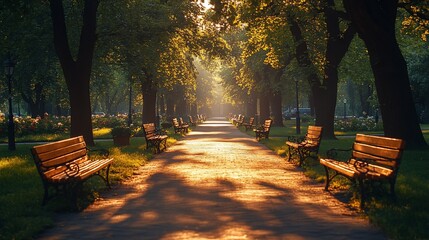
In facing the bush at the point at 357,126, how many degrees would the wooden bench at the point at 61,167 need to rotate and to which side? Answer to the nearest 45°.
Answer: approximately 90° to its left

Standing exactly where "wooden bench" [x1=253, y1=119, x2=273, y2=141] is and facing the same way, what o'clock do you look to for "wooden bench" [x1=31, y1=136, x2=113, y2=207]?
"wooden bench" [x1=31, y1=136, x2=113, y2=207] is roughly at 11 o'clock from "wooden bench" [x1=253, y1=119, x2=273, y2=141].

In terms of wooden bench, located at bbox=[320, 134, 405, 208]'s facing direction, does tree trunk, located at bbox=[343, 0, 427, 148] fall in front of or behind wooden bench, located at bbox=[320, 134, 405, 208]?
behind

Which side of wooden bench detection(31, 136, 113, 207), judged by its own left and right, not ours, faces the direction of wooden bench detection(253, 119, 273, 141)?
left

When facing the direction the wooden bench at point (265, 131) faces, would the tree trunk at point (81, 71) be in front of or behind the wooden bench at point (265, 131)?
in front

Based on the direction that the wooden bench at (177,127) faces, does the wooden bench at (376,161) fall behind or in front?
in front

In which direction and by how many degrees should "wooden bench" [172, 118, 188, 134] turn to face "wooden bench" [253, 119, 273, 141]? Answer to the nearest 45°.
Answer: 0° — it already faces it

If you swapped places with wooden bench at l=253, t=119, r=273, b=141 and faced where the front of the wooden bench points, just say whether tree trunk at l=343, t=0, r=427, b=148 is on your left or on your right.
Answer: on your left

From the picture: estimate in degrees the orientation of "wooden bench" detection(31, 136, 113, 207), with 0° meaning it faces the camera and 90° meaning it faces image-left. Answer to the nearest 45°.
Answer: approximately 315°

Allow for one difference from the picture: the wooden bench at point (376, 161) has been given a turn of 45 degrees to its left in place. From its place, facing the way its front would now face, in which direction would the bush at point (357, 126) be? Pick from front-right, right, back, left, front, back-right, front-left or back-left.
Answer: back

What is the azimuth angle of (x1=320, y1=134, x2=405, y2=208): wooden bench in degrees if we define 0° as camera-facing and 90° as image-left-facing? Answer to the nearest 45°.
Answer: approximately 45°

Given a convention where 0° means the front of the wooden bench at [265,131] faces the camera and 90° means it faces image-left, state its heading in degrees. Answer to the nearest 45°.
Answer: approximately 45°

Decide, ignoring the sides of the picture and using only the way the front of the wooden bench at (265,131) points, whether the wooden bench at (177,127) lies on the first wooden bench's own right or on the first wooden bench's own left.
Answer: on the first wooden bench's own right
